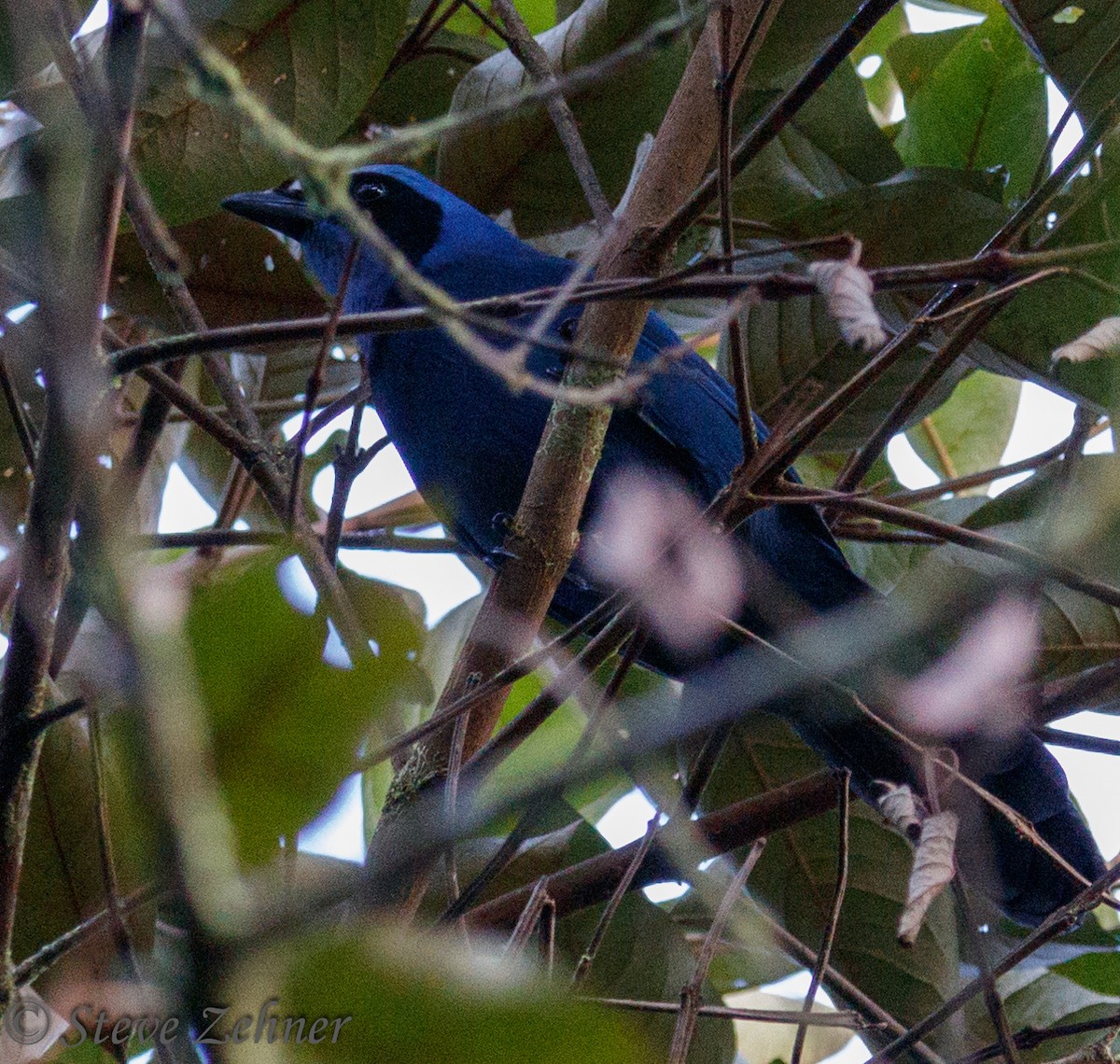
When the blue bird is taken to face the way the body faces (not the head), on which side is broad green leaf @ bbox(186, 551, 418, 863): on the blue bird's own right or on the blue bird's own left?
on the blue bird's own left

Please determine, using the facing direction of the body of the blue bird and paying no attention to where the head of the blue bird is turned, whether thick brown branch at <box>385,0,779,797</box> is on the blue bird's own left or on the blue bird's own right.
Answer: on the blue bird's own left

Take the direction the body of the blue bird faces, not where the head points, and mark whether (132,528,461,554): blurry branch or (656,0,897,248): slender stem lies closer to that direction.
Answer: the blurry branch

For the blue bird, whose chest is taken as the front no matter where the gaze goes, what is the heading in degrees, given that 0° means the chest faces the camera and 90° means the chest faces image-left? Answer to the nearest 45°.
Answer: approximately 90°
